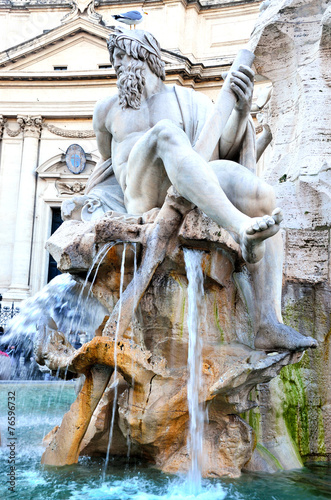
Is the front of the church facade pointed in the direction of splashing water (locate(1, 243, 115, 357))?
yes

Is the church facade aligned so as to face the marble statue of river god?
yes

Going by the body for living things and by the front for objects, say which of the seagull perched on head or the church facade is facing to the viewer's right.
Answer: the seagull perched on head

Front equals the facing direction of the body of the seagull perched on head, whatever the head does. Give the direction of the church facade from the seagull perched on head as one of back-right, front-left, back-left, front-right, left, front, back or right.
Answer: left

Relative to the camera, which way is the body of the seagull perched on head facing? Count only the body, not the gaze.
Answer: to the viewer's right

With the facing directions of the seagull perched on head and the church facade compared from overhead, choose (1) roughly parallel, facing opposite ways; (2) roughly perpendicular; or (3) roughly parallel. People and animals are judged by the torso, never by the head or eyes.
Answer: roughly perpendicular

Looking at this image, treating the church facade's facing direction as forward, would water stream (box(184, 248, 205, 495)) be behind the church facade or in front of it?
in front

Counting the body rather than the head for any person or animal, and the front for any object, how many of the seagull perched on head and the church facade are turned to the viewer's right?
1
